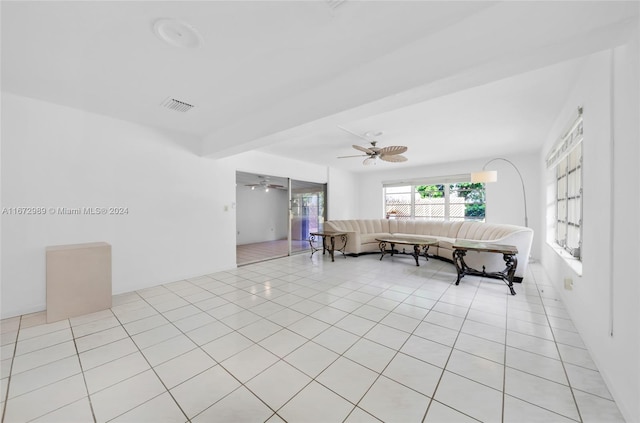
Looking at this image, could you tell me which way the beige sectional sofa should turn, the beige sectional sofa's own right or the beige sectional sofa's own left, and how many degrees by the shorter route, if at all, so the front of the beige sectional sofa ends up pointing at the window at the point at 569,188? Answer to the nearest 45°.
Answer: approximately 45° to the beige sectional sofa's own left

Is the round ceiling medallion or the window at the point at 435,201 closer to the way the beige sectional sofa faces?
the round ceiling medallion

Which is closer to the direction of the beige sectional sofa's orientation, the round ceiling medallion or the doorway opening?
the round ceiling medallion

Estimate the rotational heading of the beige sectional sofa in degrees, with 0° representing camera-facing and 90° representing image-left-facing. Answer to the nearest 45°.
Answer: approximately 0°

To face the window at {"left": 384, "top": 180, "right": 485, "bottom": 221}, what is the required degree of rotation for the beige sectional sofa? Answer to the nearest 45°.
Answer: approximately 180°

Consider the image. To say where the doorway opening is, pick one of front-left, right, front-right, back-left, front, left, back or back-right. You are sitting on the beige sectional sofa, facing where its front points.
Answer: right

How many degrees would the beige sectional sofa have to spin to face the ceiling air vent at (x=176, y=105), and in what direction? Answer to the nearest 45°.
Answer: approximately 45° to its right

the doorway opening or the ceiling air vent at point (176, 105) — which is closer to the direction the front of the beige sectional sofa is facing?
the ceiling air vent

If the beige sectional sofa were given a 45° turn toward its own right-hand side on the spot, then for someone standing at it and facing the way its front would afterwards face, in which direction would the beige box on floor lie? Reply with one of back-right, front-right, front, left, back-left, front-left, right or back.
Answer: front

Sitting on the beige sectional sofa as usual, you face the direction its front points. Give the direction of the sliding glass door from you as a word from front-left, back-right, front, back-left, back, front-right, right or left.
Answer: right
